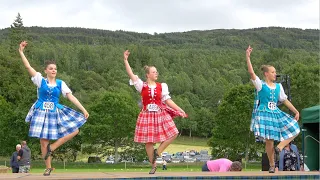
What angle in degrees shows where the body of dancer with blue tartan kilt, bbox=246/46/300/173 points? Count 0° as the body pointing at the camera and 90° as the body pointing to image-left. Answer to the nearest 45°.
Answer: approximately 315°

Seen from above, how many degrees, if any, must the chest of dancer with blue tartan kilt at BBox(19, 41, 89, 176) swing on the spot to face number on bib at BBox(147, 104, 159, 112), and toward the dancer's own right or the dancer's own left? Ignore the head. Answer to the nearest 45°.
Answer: approximately 90° to the dancer's own left

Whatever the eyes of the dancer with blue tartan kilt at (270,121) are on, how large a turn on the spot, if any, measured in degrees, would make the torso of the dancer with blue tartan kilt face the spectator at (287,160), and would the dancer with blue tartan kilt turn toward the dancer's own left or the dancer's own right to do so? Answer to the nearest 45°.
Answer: approximately 135° to the dancer's own left

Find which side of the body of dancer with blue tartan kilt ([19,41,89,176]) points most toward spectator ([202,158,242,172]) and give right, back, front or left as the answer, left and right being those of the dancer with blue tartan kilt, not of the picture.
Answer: left

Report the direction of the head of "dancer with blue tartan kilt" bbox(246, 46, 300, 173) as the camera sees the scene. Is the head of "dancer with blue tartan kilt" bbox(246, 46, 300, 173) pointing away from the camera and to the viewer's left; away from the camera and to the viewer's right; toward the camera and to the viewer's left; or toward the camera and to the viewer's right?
toward the camera and to the viewer's right

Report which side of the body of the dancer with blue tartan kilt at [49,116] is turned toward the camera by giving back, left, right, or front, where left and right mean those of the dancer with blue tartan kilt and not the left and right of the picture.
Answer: front

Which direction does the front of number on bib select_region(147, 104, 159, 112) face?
toward the camera

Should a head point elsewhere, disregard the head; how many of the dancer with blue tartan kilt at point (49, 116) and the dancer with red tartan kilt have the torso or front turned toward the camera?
2

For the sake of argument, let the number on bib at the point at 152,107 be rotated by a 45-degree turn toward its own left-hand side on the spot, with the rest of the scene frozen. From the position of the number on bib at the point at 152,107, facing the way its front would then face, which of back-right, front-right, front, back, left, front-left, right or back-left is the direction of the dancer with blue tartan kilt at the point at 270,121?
front-left

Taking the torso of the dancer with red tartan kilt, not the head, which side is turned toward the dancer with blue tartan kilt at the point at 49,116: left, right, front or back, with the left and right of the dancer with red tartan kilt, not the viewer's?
right

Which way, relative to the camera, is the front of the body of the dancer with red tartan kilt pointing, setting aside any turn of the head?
toward the camera

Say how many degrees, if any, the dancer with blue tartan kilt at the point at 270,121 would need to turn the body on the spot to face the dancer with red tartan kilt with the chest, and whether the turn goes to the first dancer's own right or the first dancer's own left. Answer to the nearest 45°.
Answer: approximately 135° to the first dancer's own right
